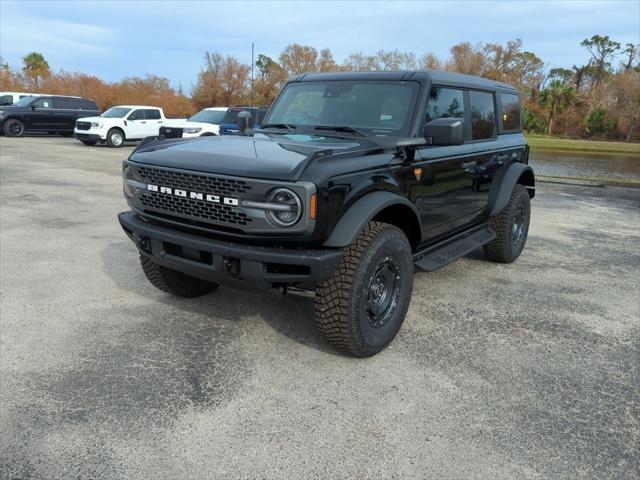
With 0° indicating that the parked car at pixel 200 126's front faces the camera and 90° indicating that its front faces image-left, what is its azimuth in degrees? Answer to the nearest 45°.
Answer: approximately 45°

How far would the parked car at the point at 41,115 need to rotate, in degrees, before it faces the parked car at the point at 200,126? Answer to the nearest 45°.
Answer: approximately 135° to its left

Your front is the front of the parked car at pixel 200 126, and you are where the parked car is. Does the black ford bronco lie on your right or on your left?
on your left

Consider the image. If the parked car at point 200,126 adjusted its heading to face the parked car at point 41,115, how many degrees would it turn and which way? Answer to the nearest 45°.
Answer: approximately 90° to its right

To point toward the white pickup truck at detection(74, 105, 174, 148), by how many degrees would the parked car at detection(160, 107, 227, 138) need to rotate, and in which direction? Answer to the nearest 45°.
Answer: approximately 90° to its right

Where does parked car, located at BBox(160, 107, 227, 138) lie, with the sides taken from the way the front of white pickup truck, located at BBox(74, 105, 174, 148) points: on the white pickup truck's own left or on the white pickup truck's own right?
on the white pickup truck's own left

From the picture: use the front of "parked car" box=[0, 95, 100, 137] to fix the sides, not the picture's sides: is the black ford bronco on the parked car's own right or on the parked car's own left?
on the parked car's own left

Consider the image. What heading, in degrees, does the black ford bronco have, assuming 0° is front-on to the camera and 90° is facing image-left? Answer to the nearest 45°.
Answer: approximately 45°

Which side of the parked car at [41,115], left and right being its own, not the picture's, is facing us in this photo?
left
